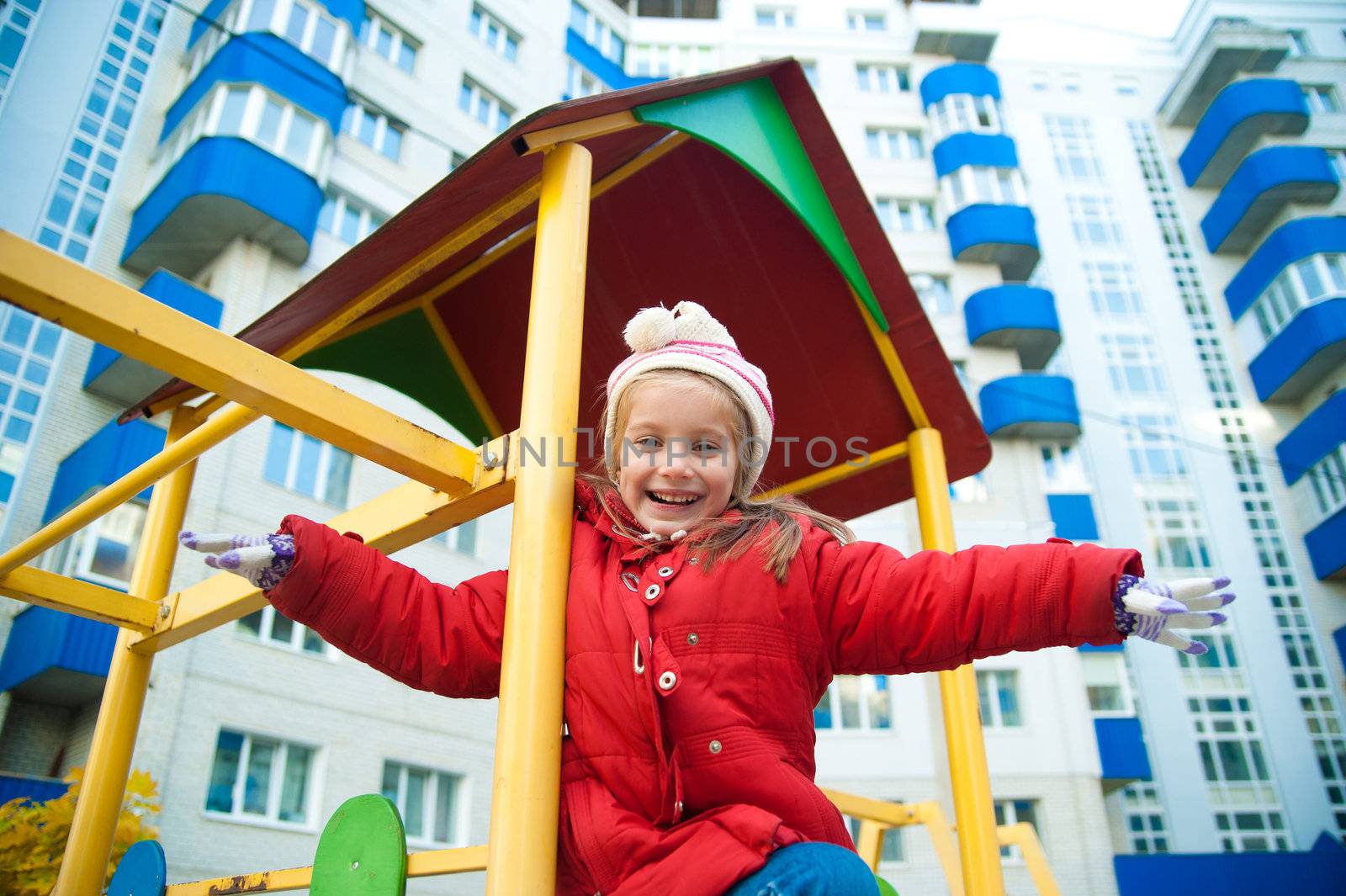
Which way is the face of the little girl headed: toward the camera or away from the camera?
toward the camera

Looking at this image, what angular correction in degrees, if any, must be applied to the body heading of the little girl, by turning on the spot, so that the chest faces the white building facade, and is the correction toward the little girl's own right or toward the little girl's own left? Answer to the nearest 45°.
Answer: approximately 180°

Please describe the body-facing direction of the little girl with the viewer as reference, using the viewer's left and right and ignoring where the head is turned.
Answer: facing the viewer
